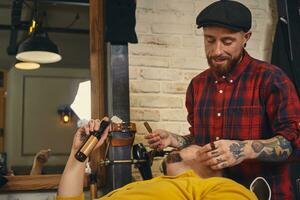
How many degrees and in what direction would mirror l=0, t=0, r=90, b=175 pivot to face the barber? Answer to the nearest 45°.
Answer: approximately 45° to its left

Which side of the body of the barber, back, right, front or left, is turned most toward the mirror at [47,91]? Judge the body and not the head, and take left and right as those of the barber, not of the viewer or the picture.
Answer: right

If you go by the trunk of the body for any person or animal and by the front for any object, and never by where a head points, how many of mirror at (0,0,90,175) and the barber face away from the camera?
0

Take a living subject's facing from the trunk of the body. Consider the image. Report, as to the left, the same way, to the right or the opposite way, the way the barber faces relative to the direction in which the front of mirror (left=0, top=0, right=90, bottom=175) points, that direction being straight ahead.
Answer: to the right

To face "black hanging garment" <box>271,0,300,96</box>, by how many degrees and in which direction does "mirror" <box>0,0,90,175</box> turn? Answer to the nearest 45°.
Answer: approximately 90° to its left

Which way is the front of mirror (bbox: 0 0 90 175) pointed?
toward the camera

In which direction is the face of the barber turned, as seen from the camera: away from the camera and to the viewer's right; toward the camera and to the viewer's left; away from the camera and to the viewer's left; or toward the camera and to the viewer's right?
toward the camera and to the viewer's left

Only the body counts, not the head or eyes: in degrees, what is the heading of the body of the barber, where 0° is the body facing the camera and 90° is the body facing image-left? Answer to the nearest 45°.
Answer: approximately 45°

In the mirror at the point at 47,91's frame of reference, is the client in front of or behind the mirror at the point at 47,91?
in front

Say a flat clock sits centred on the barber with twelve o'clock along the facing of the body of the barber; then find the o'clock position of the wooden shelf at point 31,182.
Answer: The wooden shelf is roughly at 2 o'clock from the barber.

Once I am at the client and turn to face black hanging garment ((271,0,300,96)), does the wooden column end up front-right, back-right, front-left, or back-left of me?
front-left

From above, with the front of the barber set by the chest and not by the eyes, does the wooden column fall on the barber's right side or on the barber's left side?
on the barber's right side
